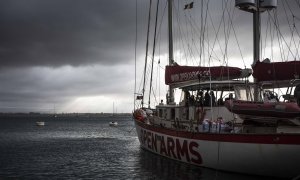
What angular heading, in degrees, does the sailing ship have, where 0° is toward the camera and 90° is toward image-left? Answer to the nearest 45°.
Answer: approximately 135°
